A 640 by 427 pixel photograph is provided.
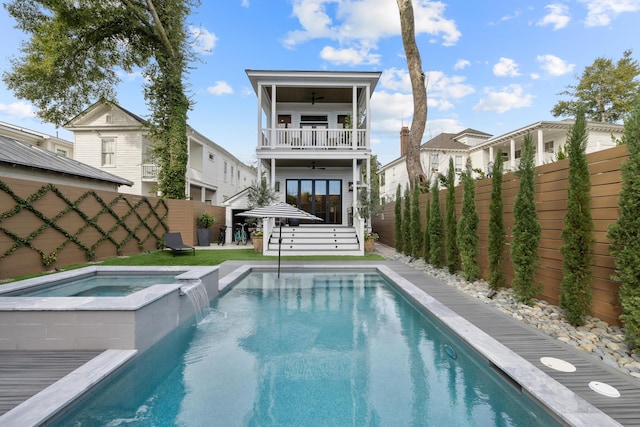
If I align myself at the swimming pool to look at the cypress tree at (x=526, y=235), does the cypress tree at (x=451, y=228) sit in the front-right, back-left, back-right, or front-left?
front-left

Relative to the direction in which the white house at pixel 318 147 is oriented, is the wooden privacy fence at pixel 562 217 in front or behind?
in front

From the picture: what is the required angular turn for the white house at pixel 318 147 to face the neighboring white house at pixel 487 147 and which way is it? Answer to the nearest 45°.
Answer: approximately 135° to its left

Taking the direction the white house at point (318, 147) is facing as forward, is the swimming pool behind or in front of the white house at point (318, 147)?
in front

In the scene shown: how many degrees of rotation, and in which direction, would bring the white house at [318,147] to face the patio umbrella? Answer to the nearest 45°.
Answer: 0° — it already faces it

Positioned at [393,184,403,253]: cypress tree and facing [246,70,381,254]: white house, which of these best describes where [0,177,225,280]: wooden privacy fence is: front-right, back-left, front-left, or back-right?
front-left

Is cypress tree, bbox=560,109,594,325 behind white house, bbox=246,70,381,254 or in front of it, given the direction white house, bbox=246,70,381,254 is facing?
in front

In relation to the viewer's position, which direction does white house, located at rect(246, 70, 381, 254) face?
facing the viewer

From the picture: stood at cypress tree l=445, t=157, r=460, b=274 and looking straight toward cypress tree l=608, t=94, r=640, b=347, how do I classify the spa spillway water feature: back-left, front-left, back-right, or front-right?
front-right

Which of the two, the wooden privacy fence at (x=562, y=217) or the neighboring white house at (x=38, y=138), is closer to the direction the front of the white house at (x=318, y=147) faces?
the wooden privacy fence

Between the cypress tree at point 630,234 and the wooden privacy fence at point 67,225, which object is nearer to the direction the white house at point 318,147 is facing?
the cypress tree
